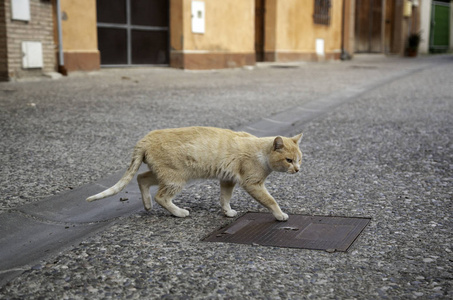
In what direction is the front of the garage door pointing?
toward the camera

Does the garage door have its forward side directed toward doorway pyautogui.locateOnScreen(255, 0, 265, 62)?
no

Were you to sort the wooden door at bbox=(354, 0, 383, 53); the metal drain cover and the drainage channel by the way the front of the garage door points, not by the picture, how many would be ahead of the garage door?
2

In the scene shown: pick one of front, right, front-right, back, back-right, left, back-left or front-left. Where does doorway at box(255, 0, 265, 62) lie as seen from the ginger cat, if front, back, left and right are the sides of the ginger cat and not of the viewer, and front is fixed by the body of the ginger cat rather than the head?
left

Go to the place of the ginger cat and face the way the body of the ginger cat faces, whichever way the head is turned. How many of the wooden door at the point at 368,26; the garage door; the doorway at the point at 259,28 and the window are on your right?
0

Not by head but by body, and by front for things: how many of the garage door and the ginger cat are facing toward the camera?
1

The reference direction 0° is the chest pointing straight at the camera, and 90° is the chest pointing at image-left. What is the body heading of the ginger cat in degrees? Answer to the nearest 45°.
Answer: approximately 270°

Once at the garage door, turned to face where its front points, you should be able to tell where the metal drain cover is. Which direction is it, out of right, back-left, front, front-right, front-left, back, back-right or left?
front

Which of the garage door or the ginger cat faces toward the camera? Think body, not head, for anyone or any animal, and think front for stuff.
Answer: the garage door

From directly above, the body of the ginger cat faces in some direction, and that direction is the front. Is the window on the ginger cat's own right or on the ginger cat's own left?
on the ginger cat's own left

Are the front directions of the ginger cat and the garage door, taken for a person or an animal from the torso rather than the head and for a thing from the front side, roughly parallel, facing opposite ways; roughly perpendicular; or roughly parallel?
roughly perpendicular

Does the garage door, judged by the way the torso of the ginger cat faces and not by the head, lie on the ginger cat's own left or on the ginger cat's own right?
on the ginger cat's own left

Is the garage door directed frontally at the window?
no

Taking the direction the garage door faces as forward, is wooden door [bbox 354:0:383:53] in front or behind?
behind

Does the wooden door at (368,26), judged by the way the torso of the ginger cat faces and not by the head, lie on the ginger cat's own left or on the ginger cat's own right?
on the ginger cat's own left

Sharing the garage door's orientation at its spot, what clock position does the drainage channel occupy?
The drainage channel is roughly at 12 o'clock from the garage door.
